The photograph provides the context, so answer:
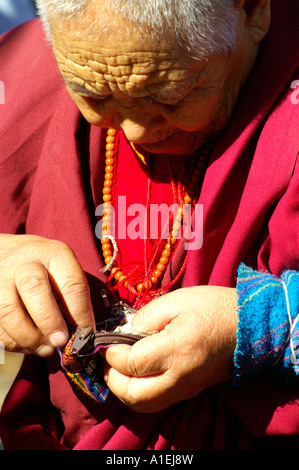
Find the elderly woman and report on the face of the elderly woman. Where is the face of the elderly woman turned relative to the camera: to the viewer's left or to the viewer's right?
to the viewer's left

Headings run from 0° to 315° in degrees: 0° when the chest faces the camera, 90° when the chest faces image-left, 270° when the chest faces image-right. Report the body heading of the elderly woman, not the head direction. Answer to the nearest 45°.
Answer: approximately 0°
